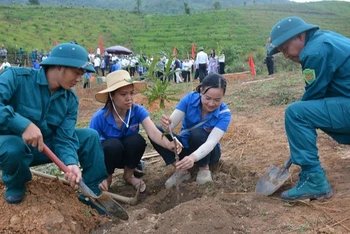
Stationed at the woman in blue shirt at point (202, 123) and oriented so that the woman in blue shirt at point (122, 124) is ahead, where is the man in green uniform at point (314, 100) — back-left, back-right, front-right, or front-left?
back-left

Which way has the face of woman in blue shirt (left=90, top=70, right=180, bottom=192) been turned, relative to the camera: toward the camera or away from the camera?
toward the camera

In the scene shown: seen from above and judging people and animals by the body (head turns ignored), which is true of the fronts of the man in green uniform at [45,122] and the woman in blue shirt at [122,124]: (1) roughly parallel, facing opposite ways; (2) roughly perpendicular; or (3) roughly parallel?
roughly parallel

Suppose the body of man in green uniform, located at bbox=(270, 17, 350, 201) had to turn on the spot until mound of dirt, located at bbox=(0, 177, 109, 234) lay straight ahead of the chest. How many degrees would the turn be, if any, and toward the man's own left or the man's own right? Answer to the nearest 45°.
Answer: approximately 45° to the man's own left

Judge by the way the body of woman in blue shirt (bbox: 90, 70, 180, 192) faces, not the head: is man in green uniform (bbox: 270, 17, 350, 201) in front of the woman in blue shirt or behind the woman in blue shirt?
in front

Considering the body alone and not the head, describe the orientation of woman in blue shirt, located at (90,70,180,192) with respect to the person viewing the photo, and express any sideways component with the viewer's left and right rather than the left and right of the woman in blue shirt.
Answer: facing the viewer and to the right of the viewer

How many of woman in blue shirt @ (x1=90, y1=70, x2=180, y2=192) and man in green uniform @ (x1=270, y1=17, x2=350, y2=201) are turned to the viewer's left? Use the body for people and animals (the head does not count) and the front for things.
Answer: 1

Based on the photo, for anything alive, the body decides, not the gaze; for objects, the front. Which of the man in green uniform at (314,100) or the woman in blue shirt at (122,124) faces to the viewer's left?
the man in green uniform

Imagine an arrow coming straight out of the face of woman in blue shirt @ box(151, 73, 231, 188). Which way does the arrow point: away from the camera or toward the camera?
toward the camera

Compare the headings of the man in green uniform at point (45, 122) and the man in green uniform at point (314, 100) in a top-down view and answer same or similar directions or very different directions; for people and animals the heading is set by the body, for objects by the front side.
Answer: very different directions

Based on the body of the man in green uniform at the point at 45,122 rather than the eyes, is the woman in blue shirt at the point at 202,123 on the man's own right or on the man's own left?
on the man's own left

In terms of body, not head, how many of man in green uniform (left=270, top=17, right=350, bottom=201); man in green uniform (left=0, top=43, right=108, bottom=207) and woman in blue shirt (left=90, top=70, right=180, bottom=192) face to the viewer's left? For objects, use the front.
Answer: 1

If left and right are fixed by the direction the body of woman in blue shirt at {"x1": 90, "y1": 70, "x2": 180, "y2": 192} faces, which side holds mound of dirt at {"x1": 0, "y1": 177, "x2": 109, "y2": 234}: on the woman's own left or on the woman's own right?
on the woman's own right

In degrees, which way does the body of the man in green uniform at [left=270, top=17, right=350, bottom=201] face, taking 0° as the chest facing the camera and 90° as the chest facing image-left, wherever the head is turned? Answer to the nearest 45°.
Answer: approximately 90°

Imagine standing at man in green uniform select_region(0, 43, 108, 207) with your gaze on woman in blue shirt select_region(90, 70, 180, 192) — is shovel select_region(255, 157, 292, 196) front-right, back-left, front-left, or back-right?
front-right
